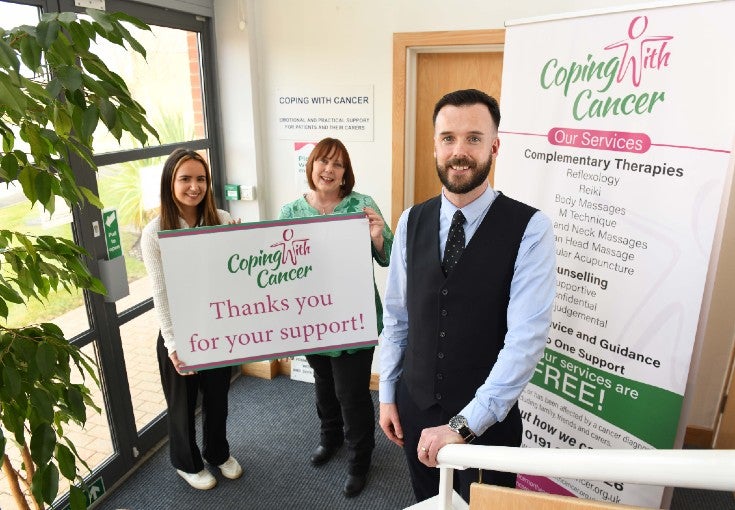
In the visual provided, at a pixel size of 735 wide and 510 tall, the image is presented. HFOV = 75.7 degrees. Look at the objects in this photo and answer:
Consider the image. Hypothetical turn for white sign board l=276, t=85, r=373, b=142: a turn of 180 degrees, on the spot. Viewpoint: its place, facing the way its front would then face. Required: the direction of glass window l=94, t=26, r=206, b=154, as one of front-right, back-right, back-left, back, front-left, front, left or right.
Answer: left

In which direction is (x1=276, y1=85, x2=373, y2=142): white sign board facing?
toward the camera

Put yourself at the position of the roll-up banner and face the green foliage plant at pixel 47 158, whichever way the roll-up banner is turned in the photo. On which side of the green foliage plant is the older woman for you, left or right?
right

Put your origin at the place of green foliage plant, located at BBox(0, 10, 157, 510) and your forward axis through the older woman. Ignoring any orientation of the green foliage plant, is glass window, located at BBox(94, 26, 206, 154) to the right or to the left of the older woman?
left

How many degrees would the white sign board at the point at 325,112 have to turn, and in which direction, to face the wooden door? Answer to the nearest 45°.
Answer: approximately 90° to its left

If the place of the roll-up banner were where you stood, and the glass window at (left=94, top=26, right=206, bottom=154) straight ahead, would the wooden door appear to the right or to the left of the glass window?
right

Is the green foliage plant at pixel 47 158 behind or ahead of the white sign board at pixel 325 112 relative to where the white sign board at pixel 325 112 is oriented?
ahead

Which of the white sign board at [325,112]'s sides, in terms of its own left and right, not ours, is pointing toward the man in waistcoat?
front

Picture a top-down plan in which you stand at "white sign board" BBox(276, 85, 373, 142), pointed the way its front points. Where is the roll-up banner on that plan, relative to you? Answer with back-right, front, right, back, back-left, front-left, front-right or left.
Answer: front-left

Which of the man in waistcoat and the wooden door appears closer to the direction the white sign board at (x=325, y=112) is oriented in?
the man in waistcoat
